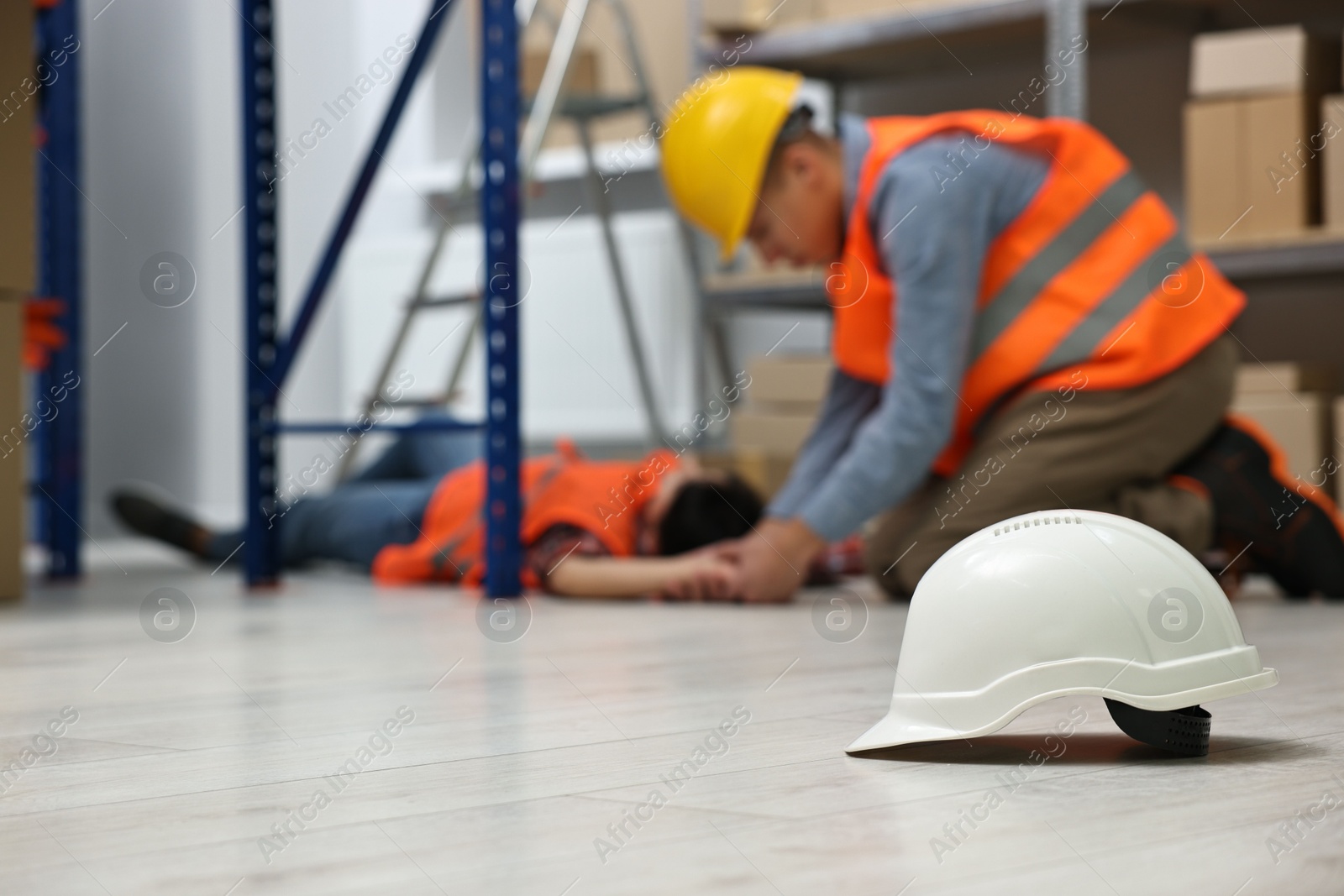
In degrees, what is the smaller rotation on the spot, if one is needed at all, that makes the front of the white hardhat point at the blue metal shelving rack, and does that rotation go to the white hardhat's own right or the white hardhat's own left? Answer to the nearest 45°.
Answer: approximately 45° to the white hardhat's own right

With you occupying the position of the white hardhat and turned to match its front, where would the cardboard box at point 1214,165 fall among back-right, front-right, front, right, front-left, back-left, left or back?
right

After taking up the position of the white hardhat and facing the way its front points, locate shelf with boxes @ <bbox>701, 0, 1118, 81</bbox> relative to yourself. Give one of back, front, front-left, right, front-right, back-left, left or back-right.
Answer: right

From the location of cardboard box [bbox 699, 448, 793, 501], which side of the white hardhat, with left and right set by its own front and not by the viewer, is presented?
right

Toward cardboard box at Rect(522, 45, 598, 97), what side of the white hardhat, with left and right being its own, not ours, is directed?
right

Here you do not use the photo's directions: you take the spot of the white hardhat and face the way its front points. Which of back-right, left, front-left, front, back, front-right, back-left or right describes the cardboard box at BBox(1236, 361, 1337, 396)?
right

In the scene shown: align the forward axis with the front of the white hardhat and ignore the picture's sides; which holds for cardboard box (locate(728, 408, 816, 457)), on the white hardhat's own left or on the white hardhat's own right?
on the white hardhat's own right

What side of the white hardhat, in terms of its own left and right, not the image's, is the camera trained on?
left

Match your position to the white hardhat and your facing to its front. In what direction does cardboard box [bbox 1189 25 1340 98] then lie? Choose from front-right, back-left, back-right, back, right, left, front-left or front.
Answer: right

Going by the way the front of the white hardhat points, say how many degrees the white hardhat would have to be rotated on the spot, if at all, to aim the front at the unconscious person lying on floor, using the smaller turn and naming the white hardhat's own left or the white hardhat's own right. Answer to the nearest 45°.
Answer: approximately 45° to the white hardhat's own right

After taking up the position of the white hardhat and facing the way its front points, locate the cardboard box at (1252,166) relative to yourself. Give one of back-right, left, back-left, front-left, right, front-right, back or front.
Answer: right
